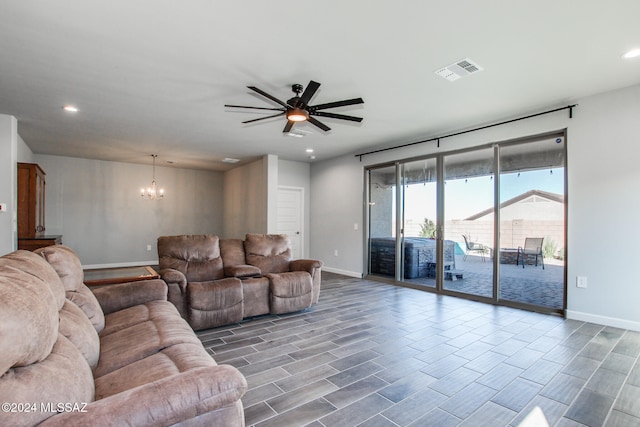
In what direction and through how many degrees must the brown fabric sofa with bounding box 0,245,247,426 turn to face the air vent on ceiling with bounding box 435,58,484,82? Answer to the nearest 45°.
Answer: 0° — it already faces it

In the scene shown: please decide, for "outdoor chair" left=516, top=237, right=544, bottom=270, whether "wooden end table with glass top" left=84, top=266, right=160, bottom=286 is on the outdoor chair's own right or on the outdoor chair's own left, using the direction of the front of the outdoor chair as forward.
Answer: on the outdoor chair's own left

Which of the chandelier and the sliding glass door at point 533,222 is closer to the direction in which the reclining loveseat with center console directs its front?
the sliding glass door

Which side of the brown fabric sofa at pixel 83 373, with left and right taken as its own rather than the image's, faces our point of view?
right

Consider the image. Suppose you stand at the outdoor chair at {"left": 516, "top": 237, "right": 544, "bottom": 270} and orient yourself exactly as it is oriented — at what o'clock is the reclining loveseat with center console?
The reclining loveseat with center console is roughly at 9 o'clock from the outdoor chair.

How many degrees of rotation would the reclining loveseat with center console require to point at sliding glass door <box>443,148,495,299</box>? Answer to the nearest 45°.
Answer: approximately 45° to its left

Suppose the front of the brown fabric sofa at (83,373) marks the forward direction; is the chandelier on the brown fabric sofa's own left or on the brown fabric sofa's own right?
on the brown fabric sofa's own left

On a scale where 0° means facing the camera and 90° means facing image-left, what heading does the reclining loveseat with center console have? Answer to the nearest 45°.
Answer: approximately 315°

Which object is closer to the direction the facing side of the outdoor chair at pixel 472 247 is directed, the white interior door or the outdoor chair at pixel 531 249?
the outdoor chair

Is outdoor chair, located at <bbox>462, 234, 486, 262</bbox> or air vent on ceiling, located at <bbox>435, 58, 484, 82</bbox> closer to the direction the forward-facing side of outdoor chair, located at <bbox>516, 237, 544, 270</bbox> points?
the outdoor chair

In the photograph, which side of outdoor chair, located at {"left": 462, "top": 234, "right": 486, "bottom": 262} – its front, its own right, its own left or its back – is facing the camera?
right
